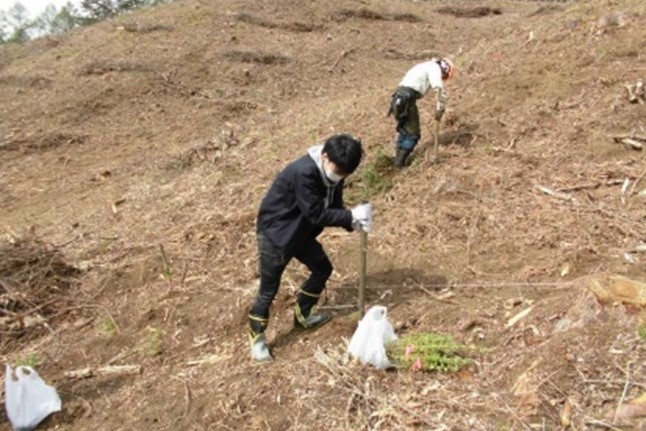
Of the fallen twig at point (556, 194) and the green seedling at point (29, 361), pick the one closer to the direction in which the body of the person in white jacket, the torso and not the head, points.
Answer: the fallen twig

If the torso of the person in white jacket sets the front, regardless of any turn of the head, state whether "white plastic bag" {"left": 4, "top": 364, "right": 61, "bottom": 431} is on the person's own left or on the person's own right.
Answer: on the person's own right

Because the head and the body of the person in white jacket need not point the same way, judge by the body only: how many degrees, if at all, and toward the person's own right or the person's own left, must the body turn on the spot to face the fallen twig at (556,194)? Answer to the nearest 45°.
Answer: approximately 45° to the person's own right

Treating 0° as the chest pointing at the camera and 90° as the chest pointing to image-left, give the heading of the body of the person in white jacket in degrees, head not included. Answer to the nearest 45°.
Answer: approximately 270°

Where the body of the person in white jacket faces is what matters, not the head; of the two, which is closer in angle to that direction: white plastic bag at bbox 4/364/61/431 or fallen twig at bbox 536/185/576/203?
the fallen twig

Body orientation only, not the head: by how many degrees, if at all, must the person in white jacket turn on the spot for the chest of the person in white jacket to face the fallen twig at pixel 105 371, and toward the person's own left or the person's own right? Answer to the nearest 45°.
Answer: approximately 135° to the person's own right

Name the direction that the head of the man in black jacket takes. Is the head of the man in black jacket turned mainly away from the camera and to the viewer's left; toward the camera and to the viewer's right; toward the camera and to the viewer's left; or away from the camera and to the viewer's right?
toward the camera and to the viewer's right

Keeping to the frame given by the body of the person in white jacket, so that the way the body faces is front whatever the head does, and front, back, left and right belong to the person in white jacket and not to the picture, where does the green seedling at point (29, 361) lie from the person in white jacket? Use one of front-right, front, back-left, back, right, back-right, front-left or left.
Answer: back-right

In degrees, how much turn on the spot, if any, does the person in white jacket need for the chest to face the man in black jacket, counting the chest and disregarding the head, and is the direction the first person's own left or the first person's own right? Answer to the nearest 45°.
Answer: approximately 90° to the first person's own right

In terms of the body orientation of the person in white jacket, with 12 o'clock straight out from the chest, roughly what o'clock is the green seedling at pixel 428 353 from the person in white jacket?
The green seedling is roughly at 3 o'clock from the person in white jacket.

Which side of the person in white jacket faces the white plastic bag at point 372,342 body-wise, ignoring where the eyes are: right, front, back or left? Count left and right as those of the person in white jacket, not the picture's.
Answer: right
